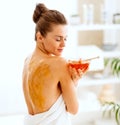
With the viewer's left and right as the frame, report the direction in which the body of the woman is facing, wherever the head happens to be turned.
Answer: facing away from the viewer and to the right of the viewer
